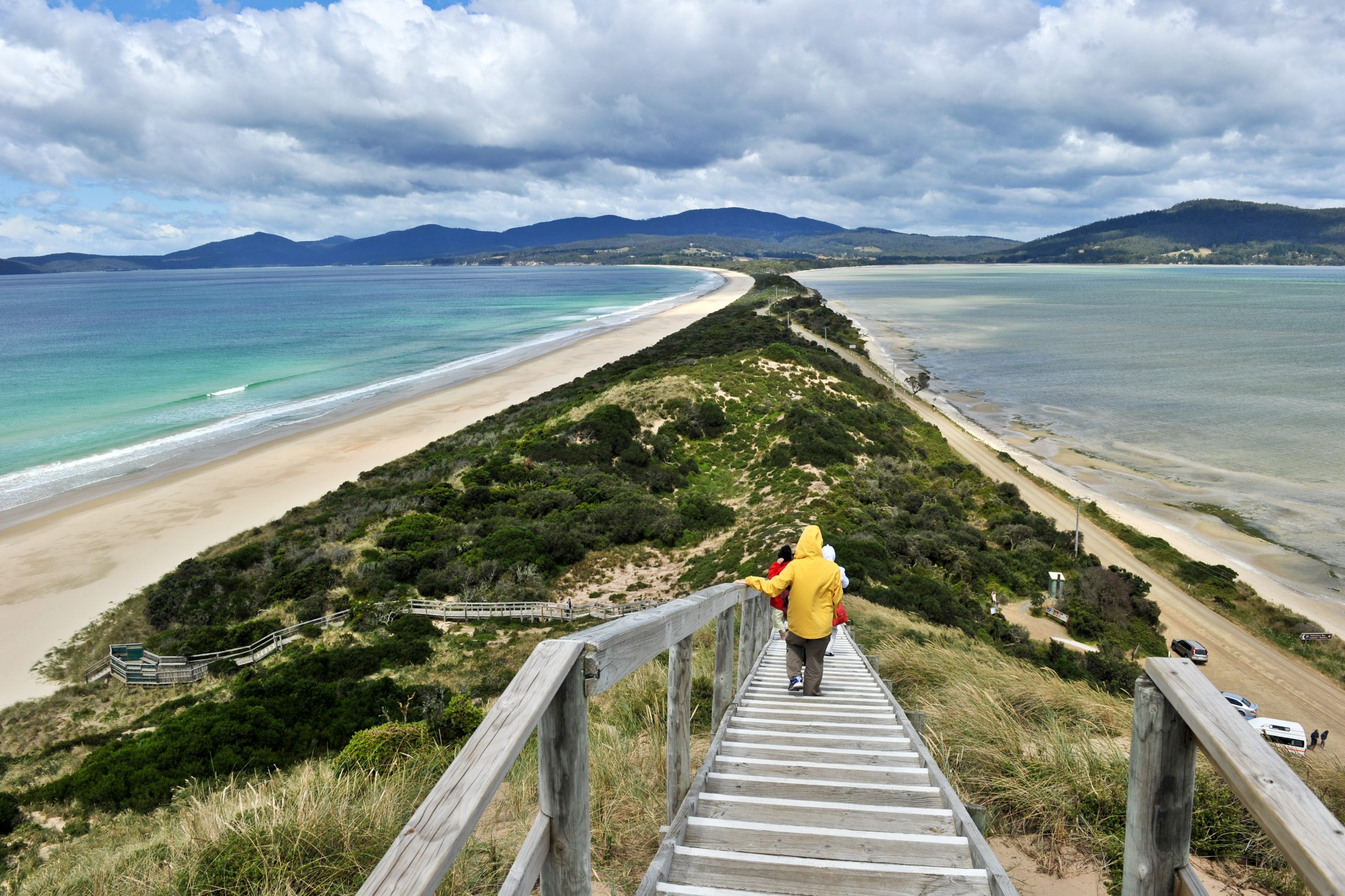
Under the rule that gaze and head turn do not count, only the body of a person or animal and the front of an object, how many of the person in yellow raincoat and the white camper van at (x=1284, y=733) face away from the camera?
1

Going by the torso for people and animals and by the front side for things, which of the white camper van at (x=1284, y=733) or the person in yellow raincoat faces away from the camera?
the person in yellow raincoat

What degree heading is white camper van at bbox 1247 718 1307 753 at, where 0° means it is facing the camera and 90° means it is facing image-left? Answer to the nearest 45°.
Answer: approximately 90°

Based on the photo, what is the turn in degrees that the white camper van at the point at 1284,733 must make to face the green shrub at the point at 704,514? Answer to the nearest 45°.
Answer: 0° — it already faces it

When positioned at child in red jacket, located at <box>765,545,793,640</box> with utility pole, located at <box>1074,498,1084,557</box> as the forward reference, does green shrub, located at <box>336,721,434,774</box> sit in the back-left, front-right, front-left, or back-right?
back-left

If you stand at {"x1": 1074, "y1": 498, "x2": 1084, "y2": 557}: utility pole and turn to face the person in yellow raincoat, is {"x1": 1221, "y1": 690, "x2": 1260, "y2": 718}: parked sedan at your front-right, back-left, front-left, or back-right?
front-left

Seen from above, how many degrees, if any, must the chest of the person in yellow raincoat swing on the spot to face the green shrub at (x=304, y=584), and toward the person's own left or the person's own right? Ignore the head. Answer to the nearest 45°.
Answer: approximately 45° to the person's own left

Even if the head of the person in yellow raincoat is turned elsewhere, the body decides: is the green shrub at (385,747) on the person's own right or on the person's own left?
on the person's own left

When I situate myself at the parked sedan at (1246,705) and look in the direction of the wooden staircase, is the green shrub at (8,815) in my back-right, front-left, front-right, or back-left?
front-right

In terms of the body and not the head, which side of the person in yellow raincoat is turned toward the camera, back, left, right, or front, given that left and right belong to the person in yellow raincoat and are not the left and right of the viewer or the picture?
back

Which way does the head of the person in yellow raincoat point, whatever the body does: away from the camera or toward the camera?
away from the camera

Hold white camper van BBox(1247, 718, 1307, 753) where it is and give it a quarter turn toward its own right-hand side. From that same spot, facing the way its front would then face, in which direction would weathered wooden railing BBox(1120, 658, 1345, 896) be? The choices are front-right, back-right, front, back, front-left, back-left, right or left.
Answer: back
